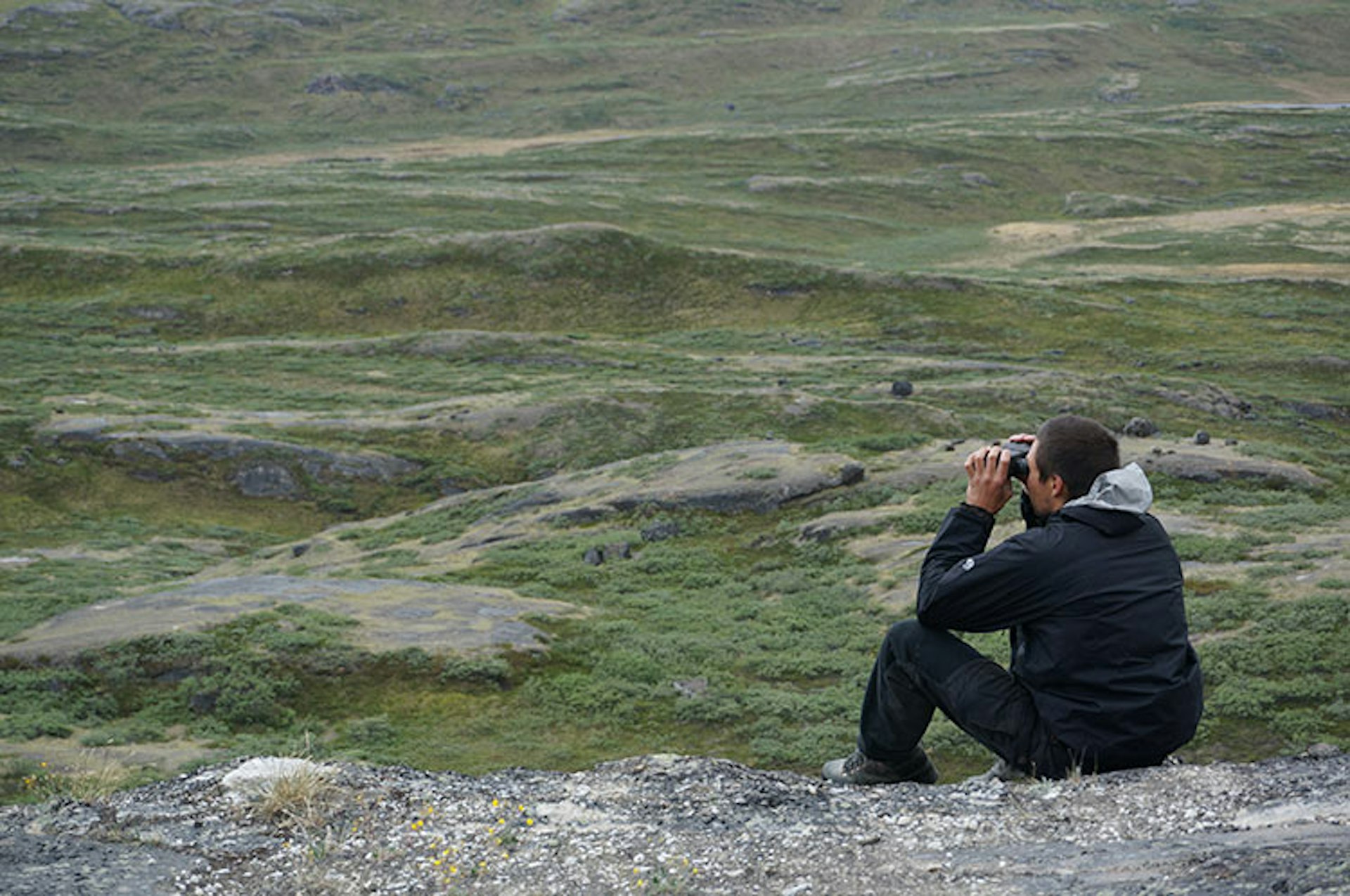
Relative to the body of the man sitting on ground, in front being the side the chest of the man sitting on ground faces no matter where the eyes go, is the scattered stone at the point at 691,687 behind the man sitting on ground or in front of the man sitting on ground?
in front

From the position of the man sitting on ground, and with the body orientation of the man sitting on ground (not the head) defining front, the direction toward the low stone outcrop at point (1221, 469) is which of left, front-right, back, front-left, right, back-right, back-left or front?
front-right

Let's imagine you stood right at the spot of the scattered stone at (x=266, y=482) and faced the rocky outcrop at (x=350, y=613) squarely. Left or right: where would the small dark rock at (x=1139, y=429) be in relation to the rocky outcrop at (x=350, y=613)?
left

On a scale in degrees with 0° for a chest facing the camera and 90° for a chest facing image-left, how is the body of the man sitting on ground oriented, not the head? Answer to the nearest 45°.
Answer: approximately 135°

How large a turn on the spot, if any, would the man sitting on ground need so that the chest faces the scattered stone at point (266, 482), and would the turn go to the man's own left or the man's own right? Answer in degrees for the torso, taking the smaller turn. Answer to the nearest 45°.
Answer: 0° — they already face it

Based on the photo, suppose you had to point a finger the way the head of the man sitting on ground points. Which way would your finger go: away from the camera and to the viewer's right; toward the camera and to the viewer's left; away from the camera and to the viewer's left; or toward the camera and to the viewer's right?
away from the camera and to the viewer's left

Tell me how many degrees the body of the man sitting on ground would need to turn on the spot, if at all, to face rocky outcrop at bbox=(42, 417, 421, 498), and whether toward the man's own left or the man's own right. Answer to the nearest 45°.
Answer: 0° — they already face it

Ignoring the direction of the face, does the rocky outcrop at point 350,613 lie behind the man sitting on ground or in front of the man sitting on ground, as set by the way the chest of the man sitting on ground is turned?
in front
